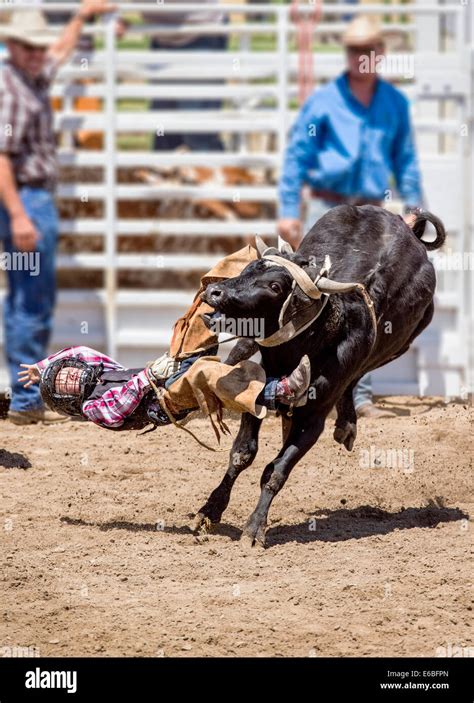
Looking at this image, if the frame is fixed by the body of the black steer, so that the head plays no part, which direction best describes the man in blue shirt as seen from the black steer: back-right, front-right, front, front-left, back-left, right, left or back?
back-right

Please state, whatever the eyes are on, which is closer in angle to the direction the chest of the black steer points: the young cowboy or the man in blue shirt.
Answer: the young cowboy

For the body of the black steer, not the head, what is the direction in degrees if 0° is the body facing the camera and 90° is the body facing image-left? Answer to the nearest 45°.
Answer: approximately 45°

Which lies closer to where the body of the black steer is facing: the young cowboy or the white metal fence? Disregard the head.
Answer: the young cowboy

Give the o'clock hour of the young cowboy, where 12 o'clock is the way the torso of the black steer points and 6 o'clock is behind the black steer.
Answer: The young cowboy is roughly at 1 o'clock from the black steer.

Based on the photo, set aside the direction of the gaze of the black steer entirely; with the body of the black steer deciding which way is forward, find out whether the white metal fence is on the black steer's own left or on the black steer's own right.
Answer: on the black steer's own right
